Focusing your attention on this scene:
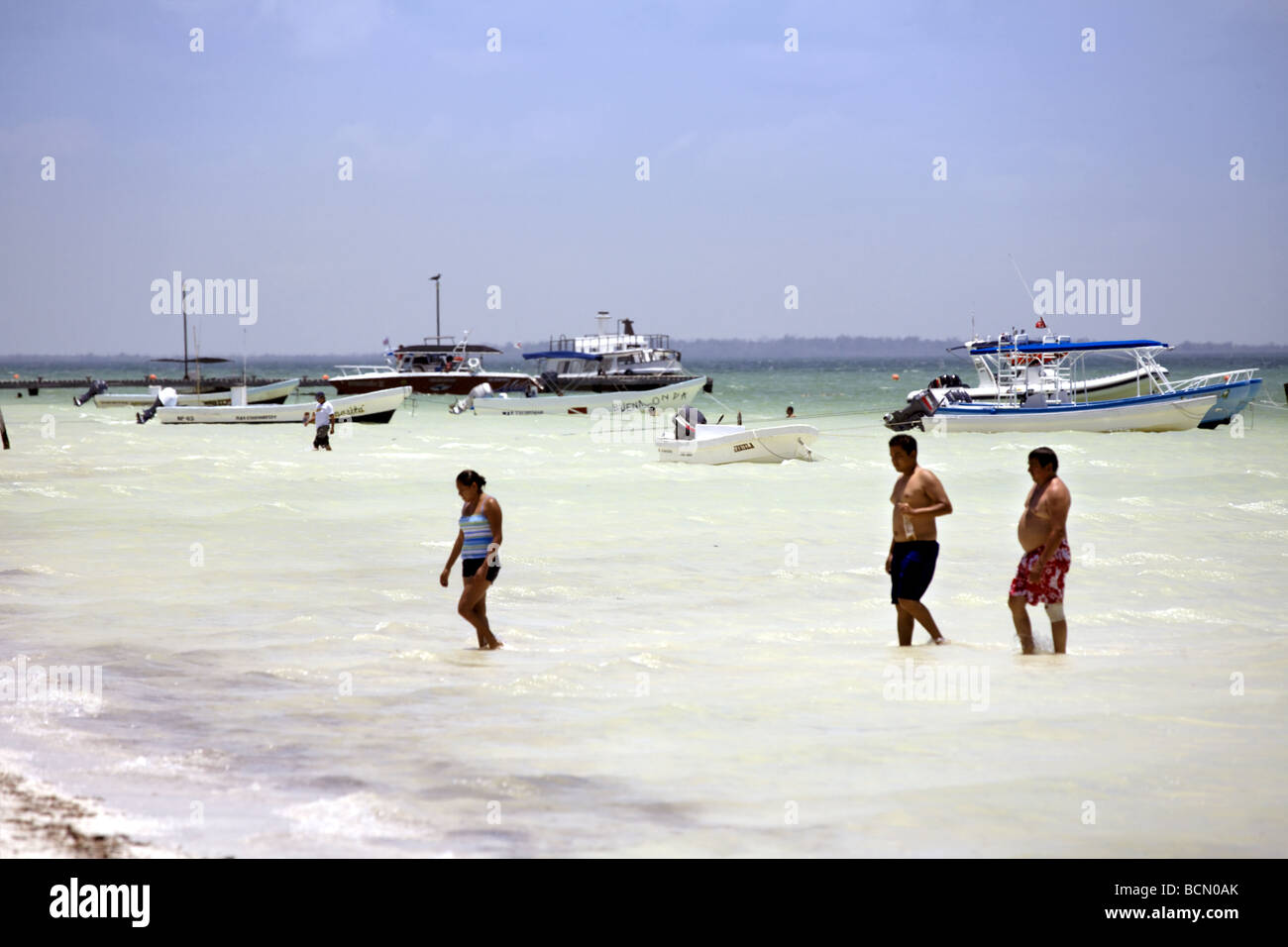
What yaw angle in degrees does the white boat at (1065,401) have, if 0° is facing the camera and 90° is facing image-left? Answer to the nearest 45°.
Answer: approximately 270°

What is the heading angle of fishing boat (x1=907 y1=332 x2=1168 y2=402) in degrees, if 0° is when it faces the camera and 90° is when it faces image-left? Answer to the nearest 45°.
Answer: approximately 270°

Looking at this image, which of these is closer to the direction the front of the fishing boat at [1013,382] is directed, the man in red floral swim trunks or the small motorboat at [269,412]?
the man in red floral swim trunks

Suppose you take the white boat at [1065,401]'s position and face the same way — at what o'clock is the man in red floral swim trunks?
The man in red floral swim trunks is roughly at 3 o'clock from the white boat.

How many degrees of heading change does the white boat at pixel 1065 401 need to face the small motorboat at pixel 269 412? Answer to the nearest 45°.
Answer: approximately 180°

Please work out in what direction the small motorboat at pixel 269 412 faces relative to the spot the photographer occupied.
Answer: facing to the right of the viewer

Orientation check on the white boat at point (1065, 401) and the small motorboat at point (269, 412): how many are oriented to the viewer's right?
2
